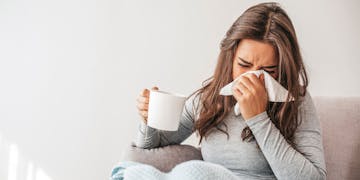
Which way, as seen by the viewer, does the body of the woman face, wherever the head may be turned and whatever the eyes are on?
toward the camera
